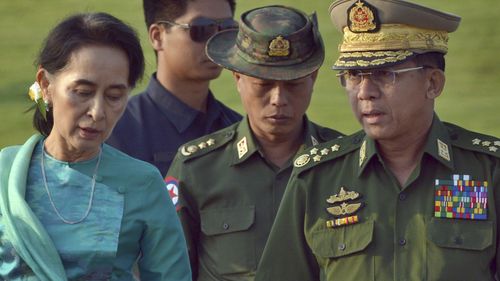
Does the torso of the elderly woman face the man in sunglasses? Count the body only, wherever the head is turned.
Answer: no

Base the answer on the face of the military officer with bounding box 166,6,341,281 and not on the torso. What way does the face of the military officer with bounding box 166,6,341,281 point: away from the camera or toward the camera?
toward the camera

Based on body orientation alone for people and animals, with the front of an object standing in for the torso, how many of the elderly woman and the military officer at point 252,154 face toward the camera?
2

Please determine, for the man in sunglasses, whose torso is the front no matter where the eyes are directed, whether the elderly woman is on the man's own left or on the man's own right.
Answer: on the man's own right

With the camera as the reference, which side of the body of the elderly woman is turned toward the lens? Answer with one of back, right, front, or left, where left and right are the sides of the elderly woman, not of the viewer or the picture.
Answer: front

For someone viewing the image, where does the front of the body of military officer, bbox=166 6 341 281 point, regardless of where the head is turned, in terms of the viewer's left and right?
facing the viewer

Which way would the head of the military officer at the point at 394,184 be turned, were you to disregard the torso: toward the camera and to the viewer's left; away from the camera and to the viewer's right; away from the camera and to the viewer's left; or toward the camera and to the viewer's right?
toward the camera and to the viewer's left

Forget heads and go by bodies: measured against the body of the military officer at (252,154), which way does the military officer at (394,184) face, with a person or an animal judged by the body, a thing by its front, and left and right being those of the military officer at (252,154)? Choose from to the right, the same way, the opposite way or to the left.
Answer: the same way

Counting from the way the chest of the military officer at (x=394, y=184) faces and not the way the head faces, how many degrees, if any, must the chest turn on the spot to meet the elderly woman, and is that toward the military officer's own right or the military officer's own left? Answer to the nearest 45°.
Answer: approximately 45° to the military officer's own right
